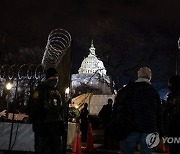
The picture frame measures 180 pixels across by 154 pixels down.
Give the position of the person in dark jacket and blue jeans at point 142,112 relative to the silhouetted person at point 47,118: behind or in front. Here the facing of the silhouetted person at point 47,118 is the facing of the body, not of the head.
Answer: in front
